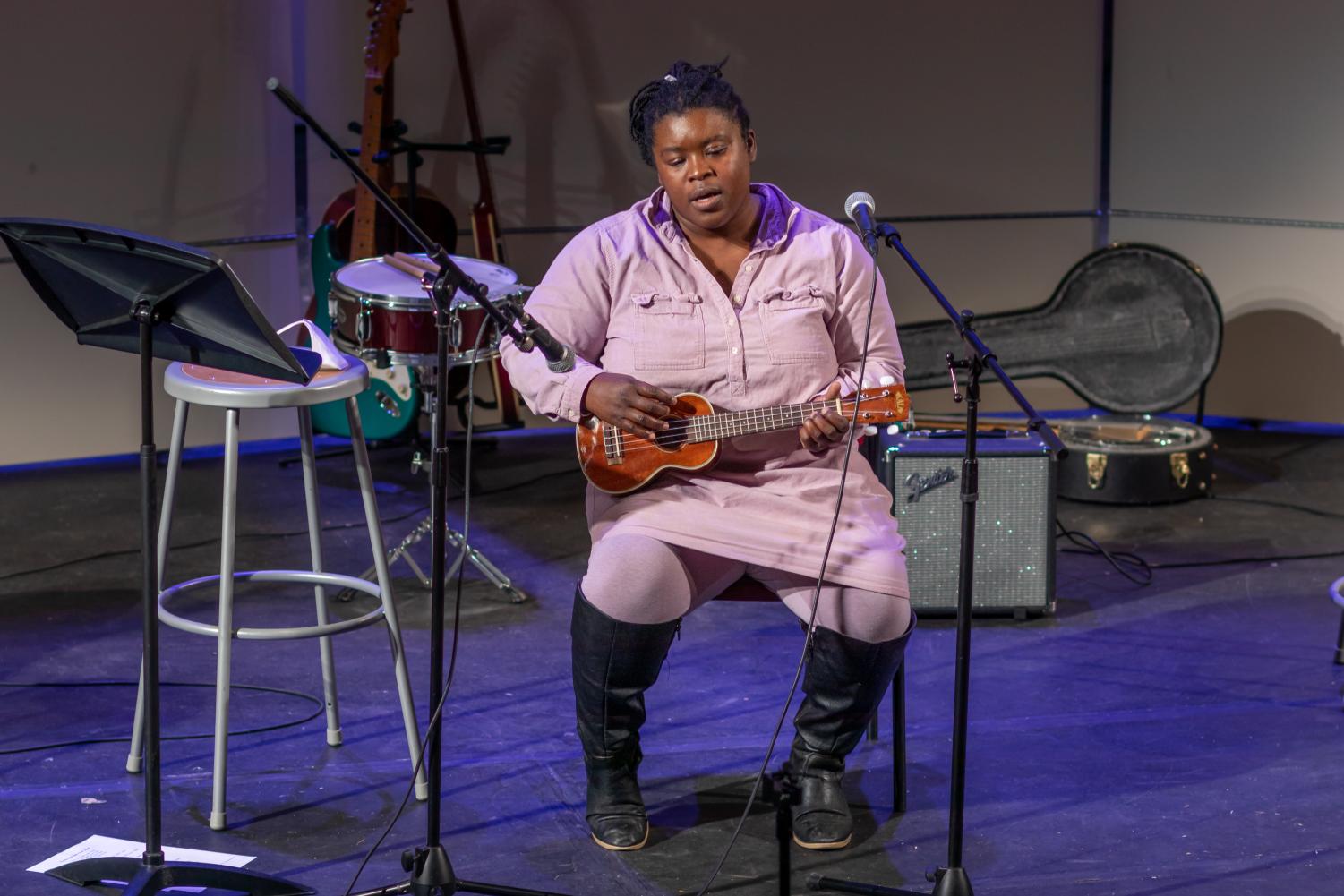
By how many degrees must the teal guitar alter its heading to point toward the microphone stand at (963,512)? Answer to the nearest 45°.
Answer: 0° — it already faces it

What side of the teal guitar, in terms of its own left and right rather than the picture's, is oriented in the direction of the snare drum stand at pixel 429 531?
front

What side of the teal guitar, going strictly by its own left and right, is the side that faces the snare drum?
front

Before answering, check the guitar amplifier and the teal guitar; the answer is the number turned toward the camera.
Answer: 2

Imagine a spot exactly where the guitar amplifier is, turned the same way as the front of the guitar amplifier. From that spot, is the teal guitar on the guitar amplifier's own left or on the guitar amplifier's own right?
on the guitar amplifier's own right

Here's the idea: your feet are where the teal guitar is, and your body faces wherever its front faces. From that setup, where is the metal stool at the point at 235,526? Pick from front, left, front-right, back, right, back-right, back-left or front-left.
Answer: front

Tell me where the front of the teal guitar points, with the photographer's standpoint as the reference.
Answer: facing the viewer

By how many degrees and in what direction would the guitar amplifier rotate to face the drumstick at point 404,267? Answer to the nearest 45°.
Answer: approximately 90° to its right

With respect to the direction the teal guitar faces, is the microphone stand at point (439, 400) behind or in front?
in front

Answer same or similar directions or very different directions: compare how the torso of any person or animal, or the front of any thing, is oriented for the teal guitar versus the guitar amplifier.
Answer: same or similar directions

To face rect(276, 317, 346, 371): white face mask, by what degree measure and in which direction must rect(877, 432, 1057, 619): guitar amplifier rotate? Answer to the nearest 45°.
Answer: approximately 45° to its right

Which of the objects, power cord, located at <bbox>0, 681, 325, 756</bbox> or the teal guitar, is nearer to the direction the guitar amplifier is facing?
the power cord

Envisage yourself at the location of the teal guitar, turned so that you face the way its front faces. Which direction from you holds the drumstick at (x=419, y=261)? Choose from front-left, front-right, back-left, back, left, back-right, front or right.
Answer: front

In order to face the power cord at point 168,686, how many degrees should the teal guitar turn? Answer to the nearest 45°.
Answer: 0° — it already faces it

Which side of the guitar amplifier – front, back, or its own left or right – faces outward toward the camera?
front
